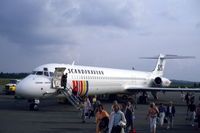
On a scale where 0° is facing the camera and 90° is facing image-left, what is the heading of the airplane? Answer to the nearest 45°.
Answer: approximately 45°

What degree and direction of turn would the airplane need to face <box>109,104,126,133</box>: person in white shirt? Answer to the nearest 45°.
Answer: approximately 45° to its left
